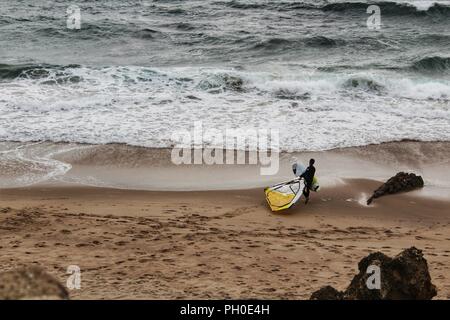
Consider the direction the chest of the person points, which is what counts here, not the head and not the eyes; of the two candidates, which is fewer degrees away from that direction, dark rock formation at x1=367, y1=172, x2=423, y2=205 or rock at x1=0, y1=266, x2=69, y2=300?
the rock

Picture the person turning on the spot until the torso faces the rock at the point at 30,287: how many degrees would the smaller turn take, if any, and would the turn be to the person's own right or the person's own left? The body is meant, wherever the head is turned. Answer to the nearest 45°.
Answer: approximately 90° to the person's own left

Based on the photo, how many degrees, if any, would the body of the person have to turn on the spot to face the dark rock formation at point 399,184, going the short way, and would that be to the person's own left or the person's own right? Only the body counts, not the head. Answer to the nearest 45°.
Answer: approximately 135° to the person's own right

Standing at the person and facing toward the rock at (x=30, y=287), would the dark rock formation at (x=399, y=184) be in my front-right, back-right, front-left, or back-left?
back-left

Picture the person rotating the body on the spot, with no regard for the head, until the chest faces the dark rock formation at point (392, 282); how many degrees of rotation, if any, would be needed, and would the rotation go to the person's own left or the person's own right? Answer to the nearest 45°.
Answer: approximately 90° to the person's own left

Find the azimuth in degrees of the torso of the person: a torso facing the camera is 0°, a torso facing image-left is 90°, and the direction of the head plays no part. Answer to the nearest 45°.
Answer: approximately 90°
